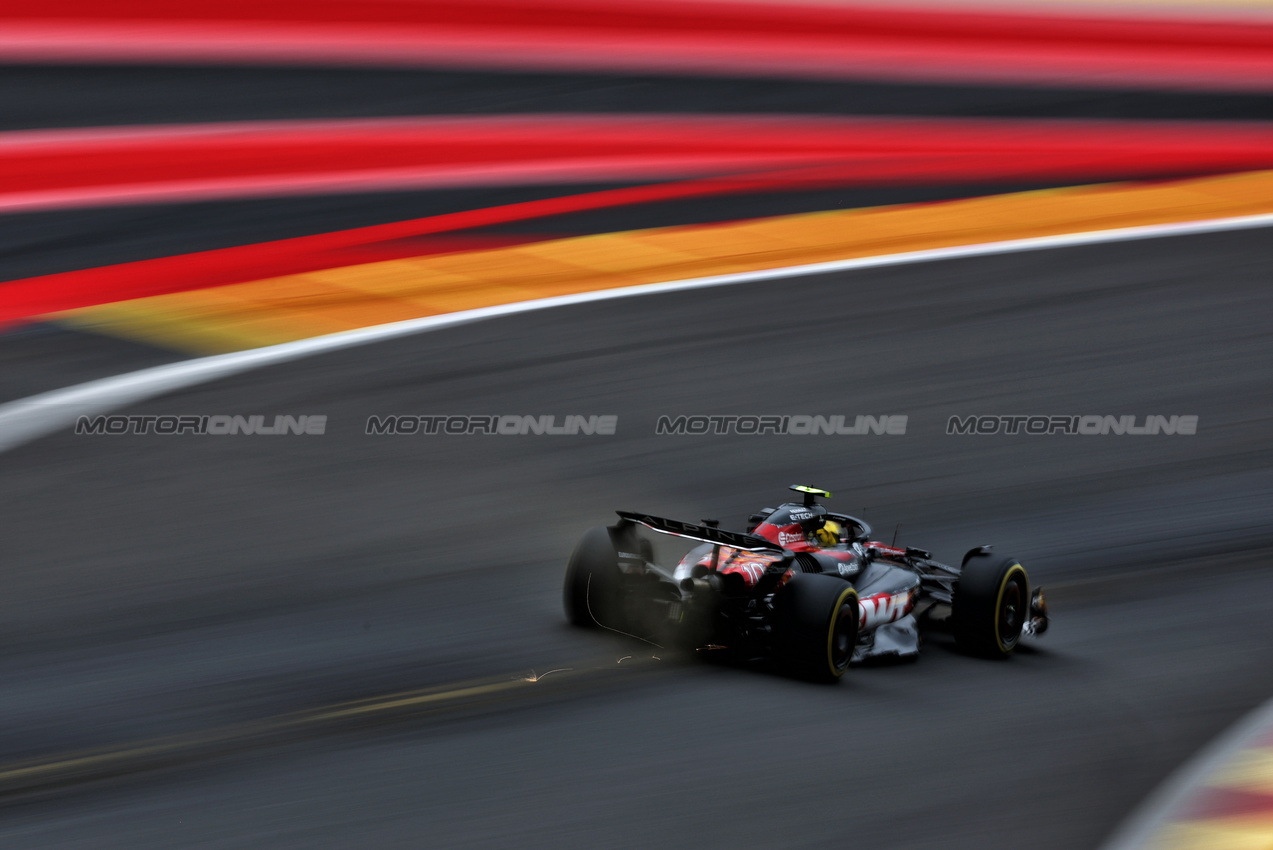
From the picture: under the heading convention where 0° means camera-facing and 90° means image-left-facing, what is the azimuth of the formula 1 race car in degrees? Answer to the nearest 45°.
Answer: approximately 225°
